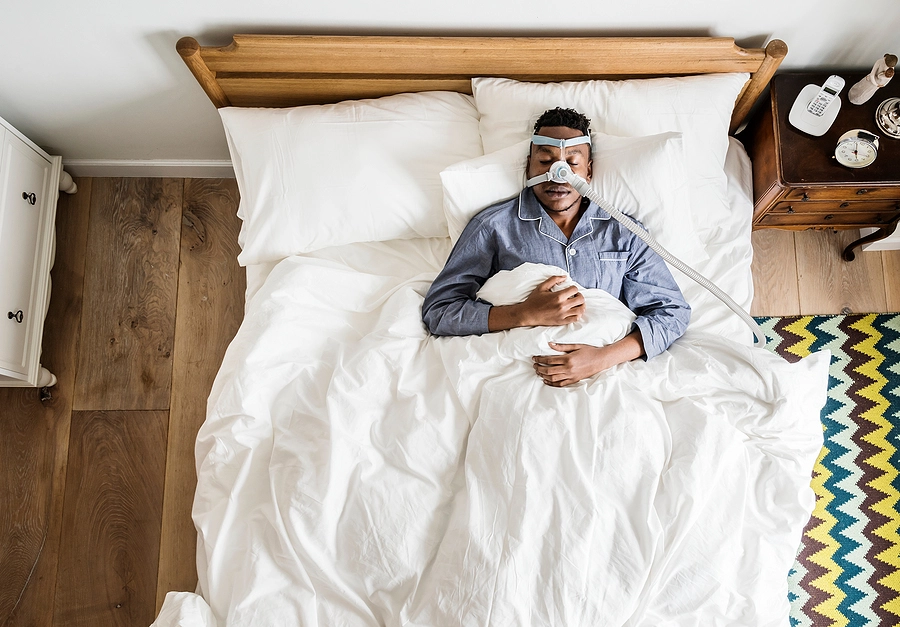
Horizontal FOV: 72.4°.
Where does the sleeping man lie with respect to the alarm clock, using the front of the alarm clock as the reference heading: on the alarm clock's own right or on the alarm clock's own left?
on the alarm clock's own right

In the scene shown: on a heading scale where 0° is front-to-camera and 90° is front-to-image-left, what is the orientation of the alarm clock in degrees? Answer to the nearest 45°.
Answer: approximately 0°

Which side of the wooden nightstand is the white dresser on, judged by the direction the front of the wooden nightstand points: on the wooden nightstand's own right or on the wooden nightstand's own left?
on the wooden nightstand's own right

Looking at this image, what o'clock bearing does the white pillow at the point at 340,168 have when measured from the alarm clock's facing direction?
The white pillow is roughly at 2 o'clock from the alarm clock.

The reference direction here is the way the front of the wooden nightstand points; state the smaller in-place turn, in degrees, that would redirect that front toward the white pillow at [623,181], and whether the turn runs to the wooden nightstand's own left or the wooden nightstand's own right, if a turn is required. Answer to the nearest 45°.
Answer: approximately 45° to the wooden nightstand's own right

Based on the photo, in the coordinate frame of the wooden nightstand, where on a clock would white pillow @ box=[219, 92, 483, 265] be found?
The white pillow is roughly at 2 o'clock from the wooden nightstand.
